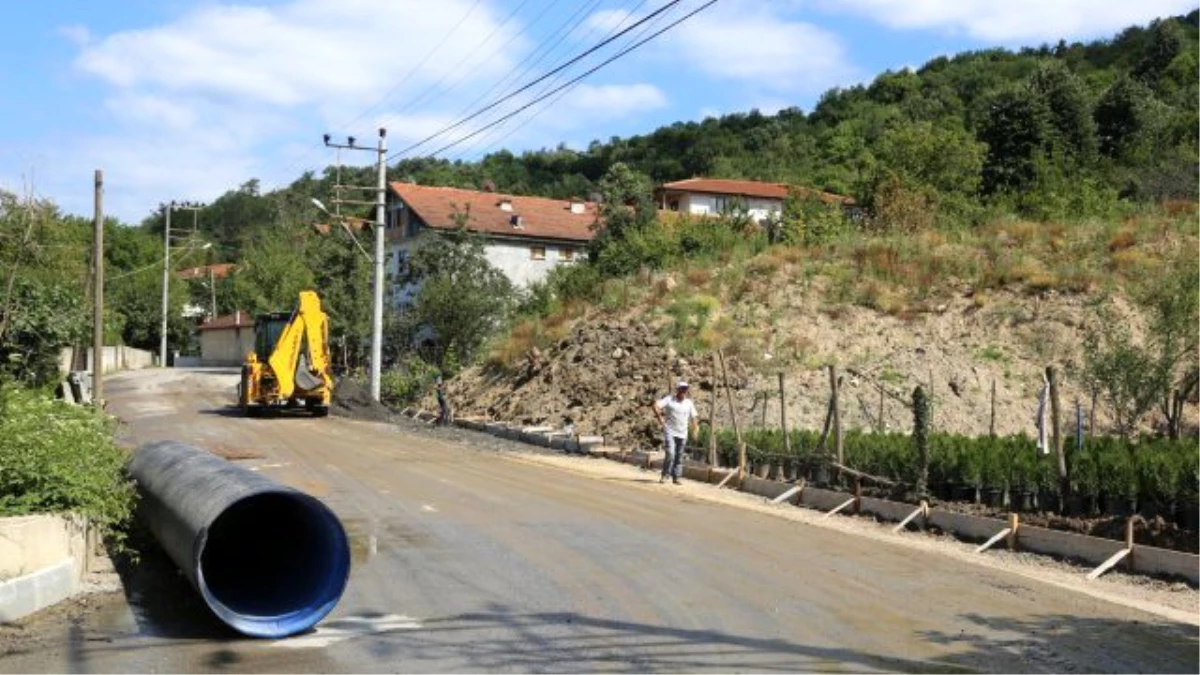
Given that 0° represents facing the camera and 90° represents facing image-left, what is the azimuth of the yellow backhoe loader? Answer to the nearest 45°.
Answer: approximately 180°

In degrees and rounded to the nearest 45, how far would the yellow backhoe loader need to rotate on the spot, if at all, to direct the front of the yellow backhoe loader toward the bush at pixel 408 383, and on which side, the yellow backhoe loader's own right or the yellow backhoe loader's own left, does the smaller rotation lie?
approximately 45° to the yellow backhoe loader's own right

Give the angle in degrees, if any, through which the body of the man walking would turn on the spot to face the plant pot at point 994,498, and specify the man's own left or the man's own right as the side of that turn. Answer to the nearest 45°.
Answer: approximately 45° to the man's own left

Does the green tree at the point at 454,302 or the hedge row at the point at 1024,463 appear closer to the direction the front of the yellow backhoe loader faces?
the green tree

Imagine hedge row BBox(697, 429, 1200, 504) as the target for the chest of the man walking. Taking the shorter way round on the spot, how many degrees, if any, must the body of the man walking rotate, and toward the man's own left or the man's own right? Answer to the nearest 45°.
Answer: approximately 45° to the man's own left

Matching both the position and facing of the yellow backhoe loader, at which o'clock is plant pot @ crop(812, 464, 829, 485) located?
The plant pot is roughly at 5 o'clock from the yellow backhoe loader.

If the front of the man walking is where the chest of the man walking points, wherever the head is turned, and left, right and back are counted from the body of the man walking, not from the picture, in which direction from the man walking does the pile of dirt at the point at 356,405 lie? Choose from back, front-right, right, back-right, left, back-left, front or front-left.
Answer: back-right

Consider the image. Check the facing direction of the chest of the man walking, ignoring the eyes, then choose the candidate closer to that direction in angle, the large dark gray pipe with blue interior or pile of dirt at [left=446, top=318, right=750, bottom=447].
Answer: the large dark gray pipe with blue interior

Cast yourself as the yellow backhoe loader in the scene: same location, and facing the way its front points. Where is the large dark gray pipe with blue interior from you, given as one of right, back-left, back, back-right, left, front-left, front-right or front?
back

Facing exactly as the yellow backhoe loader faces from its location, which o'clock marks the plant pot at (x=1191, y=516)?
The plant pot is roughly at 5 o'clock from the yellow backhoe loader.

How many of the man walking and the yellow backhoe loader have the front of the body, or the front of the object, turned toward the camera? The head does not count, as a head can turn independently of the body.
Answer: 1

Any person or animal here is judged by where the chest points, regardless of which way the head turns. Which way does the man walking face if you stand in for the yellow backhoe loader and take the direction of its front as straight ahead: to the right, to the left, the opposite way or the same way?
the opposite way

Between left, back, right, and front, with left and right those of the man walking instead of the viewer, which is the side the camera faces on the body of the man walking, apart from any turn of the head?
front

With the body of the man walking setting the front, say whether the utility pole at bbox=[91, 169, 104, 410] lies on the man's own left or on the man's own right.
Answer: on the man's own right
